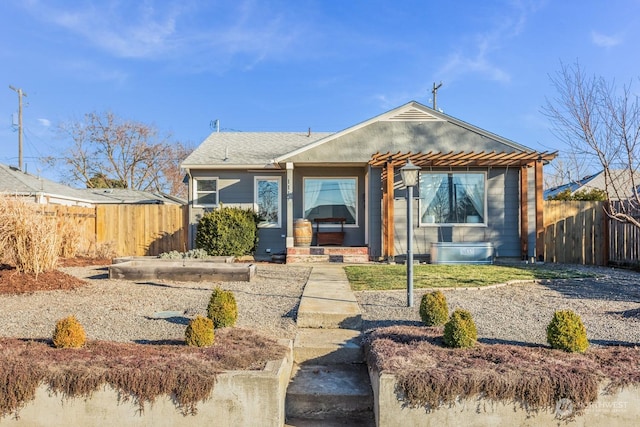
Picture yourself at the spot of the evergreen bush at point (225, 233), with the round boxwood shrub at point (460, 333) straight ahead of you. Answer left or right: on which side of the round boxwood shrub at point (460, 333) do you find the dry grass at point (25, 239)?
right

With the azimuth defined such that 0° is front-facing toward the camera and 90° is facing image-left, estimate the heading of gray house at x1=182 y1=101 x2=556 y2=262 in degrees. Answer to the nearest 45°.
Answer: approximately 0°

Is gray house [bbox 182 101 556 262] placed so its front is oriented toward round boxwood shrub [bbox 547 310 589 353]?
yes

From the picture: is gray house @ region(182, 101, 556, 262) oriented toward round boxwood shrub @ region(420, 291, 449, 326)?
yes

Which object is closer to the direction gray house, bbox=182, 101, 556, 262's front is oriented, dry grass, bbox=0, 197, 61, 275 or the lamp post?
the lamp post

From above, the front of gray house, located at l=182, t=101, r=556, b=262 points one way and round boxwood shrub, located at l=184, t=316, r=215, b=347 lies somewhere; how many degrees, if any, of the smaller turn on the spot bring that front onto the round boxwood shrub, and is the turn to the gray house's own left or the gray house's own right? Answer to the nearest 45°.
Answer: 0° — it already faces it

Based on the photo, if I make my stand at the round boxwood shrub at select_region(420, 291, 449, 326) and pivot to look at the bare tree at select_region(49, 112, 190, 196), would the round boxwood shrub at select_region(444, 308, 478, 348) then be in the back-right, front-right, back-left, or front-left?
back-left

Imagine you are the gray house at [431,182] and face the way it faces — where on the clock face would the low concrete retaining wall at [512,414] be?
The low concrete retaining wall is roughly at 12 o'clock from the gray house.

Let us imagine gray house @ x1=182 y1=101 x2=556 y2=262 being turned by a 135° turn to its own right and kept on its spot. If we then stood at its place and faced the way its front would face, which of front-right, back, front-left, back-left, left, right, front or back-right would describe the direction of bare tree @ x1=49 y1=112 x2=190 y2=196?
front

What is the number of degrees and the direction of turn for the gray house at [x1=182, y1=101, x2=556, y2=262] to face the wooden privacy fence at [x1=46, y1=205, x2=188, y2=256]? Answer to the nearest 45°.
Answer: approximately 90° to its right

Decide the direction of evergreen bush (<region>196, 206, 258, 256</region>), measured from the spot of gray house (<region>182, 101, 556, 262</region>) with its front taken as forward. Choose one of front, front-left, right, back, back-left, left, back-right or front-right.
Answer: right

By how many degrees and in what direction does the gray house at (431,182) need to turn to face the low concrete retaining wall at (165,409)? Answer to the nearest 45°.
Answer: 0° — it already faces it
